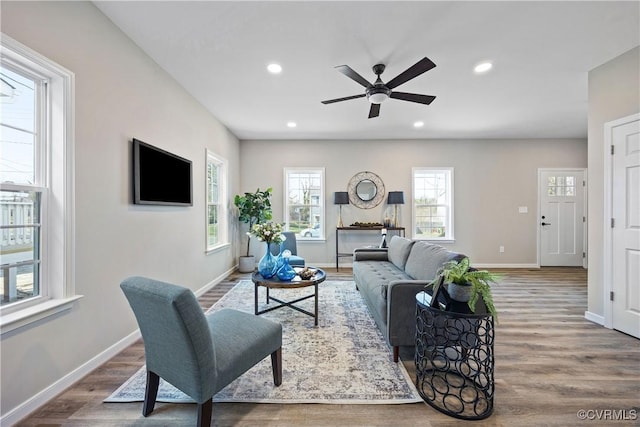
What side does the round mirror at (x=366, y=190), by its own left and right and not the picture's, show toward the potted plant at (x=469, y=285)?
front

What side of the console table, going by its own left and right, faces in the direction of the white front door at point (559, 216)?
left

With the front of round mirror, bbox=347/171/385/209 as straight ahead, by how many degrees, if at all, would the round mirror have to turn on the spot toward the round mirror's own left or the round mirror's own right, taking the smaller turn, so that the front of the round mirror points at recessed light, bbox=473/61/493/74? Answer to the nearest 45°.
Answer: approximately 45° to the round mirror's own left

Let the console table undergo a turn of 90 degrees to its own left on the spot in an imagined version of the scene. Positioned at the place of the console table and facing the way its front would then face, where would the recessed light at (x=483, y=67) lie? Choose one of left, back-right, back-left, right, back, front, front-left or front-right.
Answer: front-right

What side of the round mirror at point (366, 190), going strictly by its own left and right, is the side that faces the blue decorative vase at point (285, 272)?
front

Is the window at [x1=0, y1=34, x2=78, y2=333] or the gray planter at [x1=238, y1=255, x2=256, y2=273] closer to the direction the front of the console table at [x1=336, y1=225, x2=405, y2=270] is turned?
the window

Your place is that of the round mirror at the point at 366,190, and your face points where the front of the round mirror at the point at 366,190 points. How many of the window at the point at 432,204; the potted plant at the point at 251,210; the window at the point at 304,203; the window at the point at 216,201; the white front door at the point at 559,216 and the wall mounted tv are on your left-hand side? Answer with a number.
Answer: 2

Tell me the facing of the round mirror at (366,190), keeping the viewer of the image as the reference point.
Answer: facing the viewer

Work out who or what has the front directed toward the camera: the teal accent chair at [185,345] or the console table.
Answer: the console table

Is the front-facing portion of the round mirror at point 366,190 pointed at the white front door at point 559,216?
no

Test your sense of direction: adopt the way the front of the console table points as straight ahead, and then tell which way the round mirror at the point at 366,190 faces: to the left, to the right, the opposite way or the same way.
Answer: the same way

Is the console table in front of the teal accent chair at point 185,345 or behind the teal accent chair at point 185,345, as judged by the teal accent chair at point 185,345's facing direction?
in front

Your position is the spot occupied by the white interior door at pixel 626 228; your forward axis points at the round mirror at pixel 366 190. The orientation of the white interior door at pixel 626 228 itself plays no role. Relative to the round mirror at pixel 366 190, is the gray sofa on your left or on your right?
left

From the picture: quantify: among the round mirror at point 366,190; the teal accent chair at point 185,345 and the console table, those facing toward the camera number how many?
2

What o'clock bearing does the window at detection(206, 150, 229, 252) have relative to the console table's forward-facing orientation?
The window is roughly at 2 o'clock from the console table.

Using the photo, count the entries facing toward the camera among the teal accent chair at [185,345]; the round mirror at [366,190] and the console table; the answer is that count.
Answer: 2

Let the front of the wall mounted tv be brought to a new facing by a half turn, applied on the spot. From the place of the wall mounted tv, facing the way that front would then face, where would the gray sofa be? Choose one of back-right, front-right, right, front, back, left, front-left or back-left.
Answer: back

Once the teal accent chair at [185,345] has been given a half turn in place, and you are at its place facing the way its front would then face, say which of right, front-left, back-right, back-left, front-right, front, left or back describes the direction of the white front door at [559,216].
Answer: back-left

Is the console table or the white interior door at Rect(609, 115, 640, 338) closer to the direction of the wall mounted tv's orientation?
the white interior door

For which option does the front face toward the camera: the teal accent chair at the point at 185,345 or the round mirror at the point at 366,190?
the round mirror

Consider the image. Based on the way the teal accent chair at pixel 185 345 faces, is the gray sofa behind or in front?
in front
